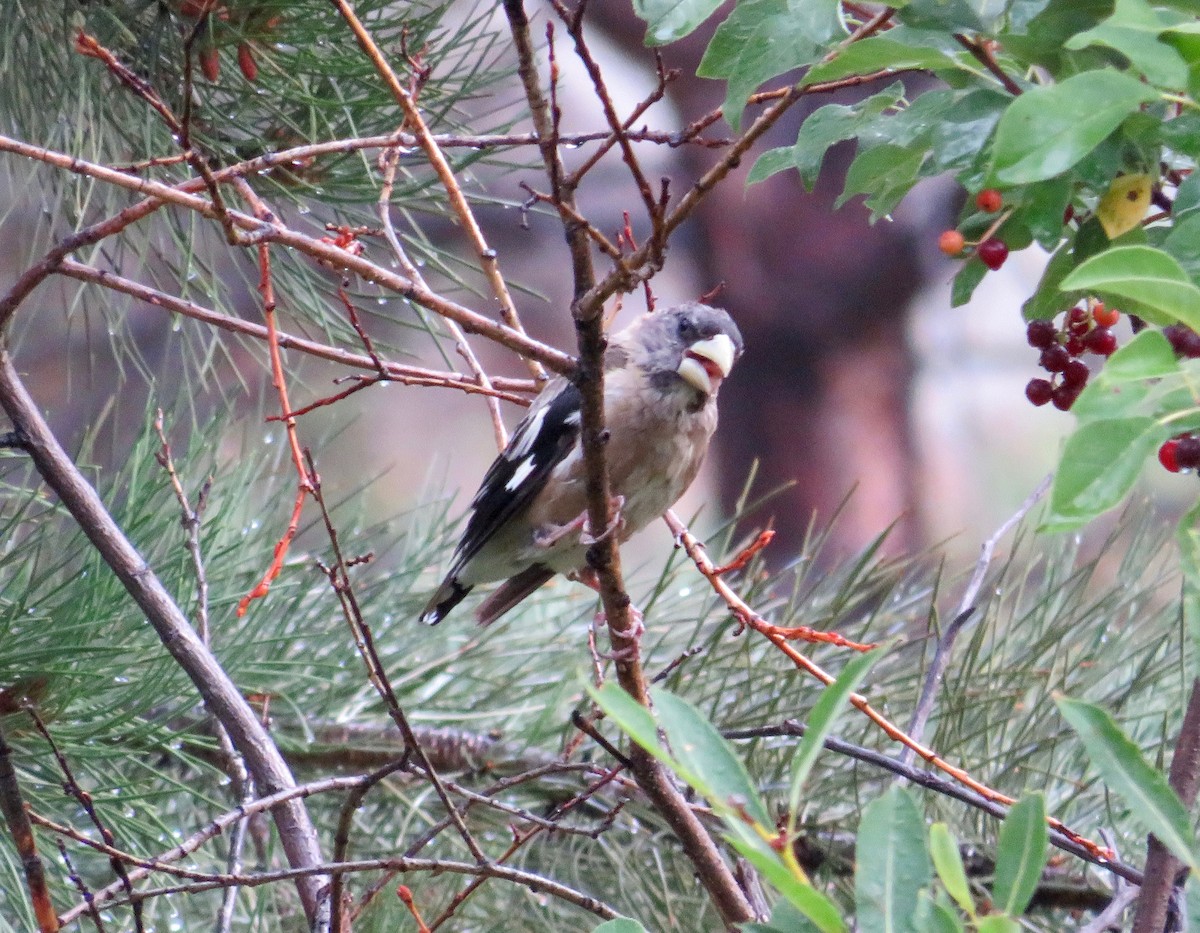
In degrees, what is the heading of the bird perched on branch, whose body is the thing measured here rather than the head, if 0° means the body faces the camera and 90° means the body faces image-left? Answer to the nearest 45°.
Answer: approximately 315°

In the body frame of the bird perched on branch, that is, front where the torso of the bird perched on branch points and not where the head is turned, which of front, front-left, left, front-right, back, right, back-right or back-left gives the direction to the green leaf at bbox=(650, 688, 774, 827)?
front-right

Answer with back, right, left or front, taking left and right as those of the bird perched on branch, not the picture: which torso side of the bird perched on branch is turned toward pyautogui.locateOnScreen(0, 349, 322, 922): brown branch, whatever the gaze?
right
